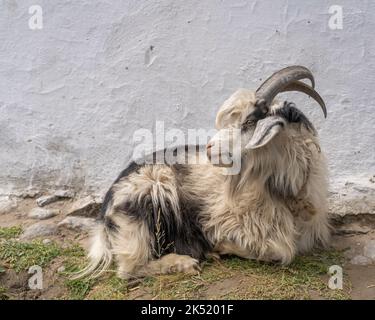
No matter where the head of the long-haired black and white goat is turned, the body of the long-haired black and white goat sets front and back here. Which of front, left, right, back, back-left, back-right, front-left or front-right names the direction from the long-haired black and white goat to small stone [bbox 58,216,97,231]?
back-left

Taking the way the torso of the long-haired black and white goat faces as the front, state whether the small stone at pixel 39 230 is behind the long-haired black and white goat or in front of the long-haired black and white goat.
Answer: behind

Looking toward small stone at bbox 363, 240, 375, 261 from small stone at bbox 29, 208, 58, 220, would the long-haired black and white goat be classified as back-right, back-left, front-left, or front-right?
front-right

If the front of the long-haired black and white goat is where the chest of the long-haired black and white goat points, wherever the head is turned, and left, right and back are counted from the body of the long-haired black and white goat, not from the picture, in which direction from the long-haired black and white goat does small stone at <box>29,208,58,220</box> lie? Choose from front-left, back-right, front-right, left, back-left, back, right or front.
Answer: back-left

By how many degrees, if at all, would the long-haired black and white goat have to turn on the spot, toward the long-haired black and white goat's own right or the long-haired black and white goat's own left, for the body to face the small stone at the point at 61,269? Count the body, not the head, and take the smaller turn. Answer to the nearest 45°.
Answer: approximately 180°

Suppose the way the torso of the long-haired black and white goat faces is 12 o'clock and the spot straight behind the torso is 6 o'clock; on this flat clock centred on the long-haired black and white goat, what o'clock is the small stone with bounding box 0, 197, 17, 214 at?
The small stone is roughly at 7 o'clock from the long-haired black and white goat.

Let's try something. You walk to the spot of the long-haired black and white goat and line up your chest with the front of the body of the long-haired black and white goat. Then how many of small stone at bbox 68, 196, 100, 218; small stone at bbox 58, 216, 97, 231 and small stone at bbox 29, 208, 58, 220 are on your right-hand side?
0

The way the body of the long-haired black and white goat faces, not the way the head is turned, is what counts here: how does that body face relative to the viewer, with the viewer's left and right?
facing to the right of the viewer

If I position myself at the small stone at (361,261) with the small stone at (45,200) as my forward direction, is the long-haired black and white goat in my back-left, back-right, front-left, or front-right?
front-left

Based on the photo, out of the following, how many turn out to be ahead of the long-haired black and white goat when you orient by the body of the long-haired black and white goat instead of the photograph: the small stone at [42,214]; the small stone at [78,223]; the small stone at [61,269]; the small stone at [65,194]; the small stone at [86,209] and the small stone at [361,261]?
1

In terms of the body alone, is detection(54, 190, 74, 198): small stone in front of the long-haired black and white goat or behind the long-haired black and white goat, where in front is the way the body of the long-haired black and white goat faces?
behind

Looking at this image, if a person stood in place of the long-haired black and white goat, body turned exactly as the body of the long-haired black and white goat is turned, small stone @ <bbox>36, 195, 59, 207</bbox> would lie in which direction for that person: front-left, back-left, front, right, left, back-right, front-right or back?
back-left

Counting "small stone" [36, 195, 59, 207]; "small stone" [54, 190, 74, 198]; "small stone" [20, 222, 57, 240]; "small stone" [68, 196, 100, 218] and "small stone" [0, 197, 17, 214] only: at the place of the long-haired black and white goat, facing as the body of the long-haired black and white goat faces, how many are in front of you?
0

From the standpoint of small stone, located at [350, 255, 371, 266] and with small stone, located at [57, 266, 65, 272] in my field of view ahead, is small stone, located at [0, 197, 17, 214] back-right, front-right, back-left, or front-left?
front-right

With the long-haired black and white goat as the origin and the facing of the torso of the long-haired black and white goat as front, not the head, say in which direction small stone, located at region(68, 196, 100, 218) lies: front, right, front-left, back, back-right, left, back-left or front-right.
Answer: back-left
